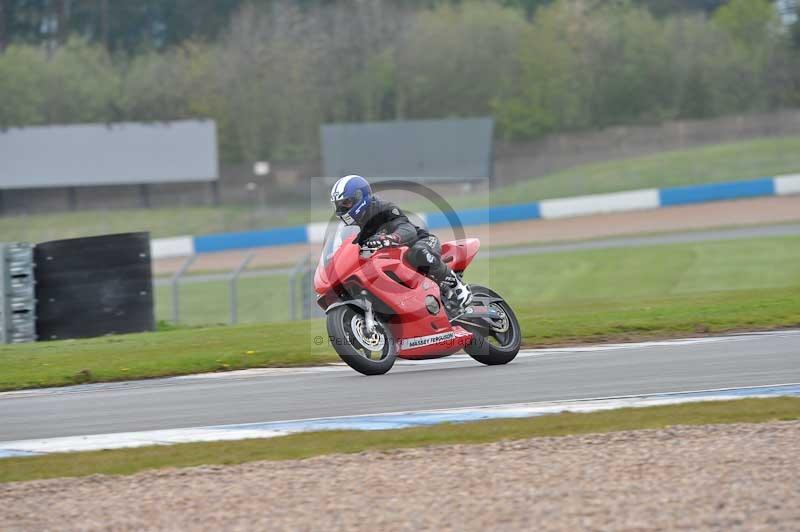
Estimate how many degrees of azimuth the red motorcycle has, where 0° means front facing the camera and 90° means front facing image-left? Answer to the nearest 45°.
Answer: approximately 45°

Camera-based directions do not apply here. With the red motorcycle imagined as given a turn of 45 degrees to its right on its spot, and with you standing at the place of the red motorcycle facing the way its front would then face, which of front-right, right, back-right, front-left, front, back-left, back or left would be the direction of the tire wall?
front-right

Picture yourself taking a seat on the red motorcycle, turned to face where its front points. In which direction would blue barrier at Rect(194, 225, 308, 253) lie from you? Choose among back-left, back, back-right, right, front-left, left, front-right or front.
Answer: back-right

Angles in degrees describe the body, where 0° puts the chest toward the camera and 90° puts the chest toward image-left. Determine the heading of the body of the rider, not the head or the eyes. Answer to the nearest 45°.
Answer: approximately 45°

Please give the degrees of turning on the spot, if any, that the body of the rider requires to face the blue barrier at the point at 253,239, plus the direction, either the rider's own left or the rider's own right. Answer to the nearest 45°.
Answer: approximately 135° to the rider's own right
